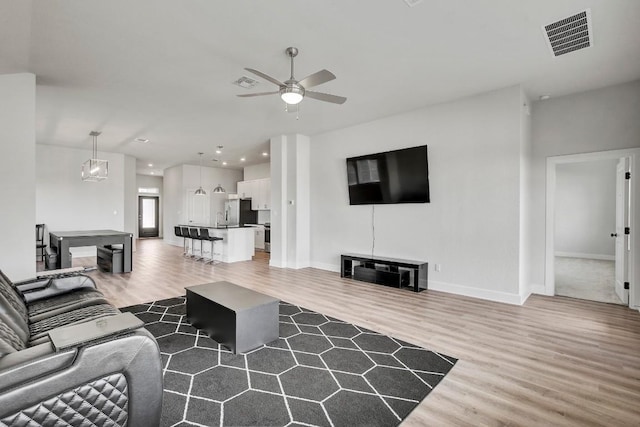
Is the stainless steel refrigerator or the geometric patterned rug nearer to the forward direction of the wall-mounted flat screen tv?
the geometric patterned rug

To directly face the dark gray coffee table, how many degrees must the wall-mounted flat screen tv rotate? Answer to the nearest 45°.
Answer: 0° — it already faces it

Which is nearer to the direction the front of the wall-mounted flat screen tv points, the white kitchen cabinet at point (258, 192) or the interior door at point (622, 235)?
the white kitchen cabinet

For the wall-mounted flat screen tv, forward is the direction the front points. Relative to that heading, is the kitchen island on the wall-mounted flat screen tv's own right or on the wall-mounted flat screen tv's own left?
on the wall-mounted flat screen tv's own right

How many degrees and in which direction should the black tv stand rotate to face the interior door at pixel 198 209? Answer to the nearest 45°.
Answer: approximately 90° to its right

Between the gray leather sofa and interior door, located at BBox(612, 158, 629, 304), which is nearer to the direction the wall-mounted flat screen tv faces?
the gray leather sofa

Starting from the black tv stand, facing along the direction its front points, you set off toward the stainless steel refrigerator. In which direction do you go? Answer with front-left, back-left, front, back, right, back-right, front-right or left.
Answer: right

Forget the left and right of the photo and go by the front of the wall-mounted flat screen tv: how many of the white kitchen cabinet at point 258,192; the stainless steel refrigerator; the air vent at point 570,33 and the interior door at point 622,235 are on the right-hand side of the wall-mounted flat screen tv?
2

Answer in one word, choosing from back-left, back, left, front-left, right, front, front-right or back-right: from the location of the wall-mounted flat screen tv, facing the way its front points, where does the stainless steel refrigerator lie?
right

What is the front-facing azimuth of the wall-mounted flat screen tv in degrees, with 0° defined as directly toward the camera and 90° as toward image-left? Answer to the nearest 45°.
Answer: approximately 45°

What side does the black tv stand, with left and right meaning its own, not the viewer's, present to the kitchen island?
right

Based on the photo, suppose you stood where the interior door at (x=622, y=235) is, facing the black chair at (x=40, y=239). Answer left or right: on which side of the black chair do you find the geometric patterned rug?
left
